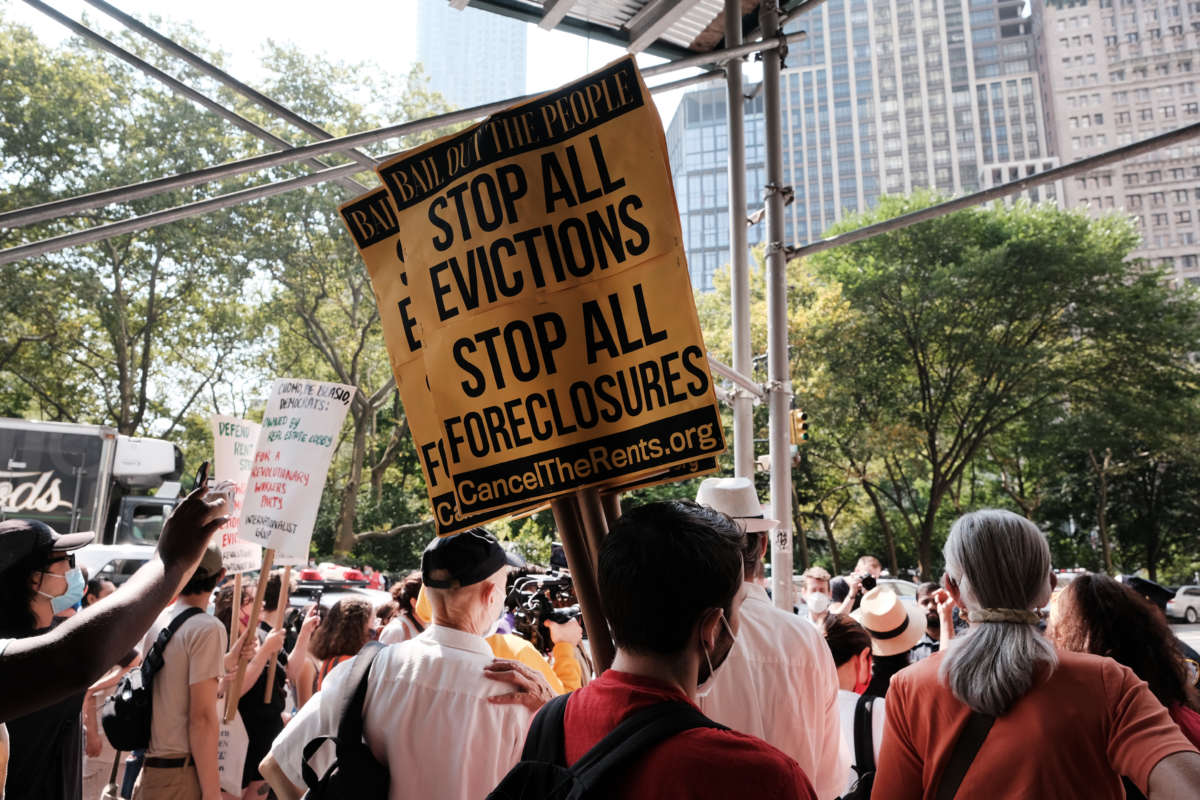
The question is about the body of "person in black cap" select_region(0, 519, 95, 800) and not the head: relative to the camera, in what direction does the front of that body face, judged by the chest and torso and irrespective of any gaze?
to the viewer's right

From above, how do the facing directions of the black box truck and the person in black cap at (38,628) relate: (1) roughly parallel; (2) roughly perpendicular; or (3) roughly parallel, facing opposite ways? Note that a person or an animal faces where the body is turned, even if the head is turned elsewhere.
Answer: roughly parallel

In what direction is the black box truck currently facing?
to the viewer's right

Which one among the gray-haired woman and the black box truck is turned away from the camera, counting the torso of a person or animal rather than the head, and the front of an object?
the gray-haired woman

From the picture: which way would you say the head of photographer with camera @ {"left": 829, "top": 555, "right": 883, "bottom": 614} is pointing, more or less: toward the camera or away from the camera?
toward the camera

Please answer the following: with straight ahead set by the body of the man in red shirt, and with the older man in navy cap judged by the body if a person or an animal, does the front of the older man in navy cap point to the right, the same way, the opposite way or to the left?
the same way

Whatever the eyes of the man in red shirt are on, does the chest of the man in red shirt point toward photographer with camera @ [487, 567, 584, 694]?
no

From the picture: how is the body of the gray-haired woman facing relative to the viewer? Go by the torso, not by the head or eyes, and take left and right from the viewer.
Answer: facing away from the viewer
